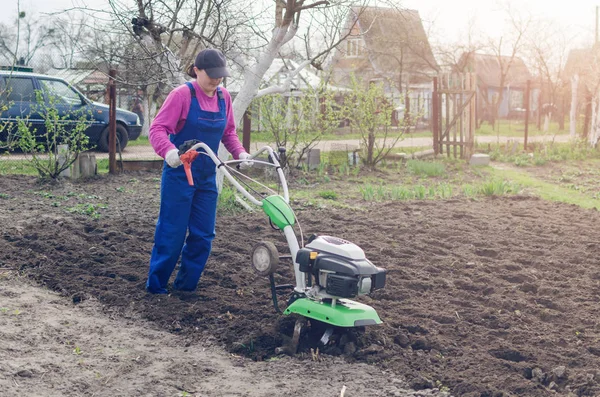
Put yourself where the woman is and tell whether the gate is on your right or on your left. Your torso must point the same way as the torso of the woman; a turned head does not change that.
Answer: on your left

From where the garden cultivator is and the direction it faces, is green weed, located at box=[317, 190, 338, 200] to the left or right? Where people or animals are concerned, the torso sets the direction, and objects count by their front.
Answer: on its left

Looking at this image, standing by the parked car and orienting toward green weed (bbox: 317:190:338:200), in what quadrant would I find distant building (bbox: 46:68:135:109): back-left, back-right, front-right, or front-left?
back-left

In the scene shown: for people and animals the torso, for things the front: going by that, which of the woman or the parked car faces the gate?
the parked car

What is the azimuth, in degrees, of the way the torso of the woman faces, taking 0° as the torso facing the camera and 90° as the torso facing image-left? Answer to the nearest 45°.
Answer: approximately 315°

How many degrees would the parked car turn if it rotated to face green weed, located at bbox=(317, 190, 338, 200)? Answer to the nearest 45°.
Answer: approximately 45° to its right

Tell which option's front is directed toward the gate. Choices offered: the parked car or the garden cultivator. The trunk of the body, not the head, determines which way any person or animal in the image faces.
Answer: the parked car

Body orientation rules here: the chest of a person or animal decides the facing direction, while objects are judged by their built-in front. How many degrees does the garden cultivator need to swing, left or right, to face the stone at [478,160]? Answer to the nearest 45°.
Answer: approximately 135° to its left

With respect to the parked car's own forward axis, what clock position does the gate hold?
The gate is roughly at 12 o'clock from the parked car.

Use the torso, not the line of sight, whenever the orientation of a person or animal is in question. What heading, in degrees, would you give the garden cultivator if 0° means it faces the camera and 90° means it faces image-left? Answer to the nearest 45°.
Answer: approximately 315°

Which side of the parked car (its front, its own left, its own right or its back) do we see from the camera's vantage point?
right

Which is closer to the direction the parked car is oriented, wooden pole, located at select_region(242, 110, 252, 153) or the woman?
the wooden pole

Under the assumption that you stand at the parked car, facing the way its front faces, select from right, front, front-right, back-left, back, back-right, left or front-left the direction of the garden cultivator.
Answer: right

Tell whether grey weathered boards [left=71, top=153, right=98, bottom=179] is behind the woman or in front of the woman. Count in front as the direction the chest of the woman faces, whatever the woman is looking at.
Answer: behind
